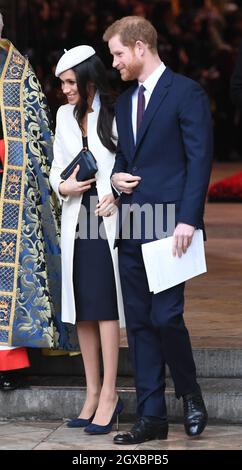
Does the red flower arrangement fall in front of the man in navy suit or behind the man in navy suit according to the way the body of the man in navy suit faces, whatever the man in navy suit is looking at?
behind

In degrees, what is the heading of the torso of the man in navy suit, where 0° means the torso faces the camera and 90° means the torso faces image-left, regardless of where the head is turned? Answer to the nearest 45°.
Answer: approximately 45°

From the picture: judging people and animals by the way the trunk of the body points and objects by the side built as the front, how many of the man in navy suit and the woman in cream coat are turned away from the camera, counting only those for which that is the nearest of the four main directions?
0

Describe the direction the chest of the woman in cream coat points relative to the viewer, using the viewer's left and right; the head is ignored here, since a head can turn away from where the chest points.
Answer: facing the viewer and to the left of the viewer
